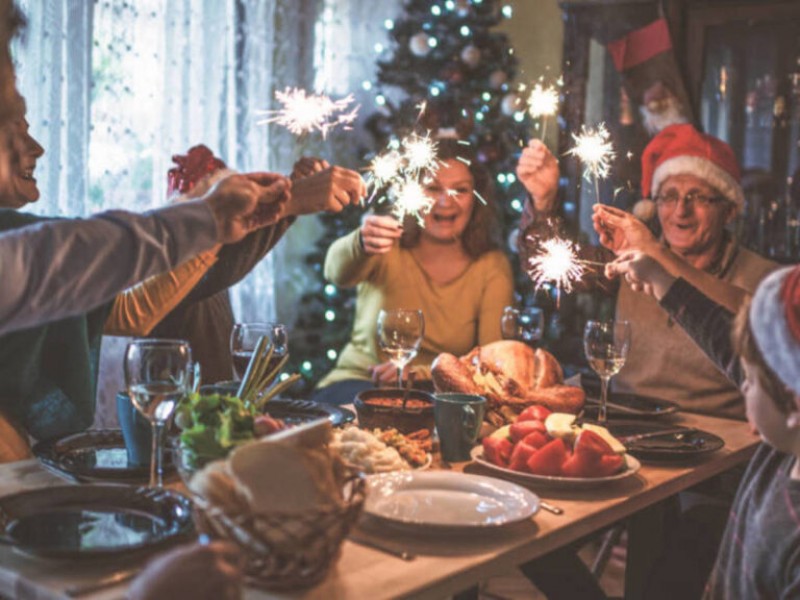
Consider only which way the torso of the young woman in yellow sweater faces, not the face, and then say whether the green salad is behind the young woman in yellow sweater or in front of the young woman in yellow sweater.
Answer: in front

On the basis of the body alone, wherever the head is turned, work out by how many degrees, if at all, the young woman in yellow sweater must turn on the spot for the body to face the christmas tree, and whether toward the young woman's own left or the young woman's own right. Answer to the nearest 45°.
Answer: approximately 180°

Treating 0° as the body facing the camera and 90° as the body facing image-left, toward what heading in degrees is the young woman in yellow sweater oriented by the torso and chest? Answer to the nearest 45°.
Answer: approximately 0°

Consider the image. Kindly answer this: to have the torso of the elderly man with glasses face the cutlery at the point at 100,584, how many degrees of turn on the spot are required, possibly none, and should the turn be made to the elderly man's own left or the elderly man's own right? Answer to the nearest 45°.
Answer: approximately 45° to the elderly man's own left

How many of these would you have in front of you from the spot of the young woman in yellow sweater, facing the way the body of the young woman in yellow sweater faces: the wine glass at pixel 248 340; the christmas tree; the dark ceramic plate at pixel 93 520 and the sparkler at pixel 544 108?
2

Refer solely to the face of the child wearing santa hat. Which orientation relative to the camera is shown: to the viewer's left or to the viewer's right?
to the viewer's left

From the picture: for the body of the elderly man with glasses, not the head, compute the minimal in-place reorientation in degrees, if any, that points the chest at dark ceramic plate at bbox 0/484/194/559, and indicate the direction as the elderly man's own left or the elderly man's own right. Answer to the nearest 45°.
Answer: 0° — they already face it

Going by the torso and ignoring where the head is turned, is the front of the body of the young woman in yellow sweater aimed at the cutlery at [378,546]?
yes

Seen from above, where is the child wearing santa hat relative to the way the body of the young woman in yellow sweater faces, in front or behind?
in front

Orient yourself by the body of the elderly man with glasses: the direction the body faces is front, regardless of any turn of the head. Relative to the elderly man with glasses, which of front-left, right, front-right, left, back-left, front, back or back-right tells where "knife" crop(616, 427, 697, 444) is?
front-left

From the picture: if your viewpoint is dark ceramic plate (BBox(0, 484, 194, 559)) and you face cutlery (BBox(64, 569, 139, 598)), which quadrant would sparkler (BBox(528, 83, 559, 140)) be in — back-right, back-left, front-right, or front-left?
back-left
